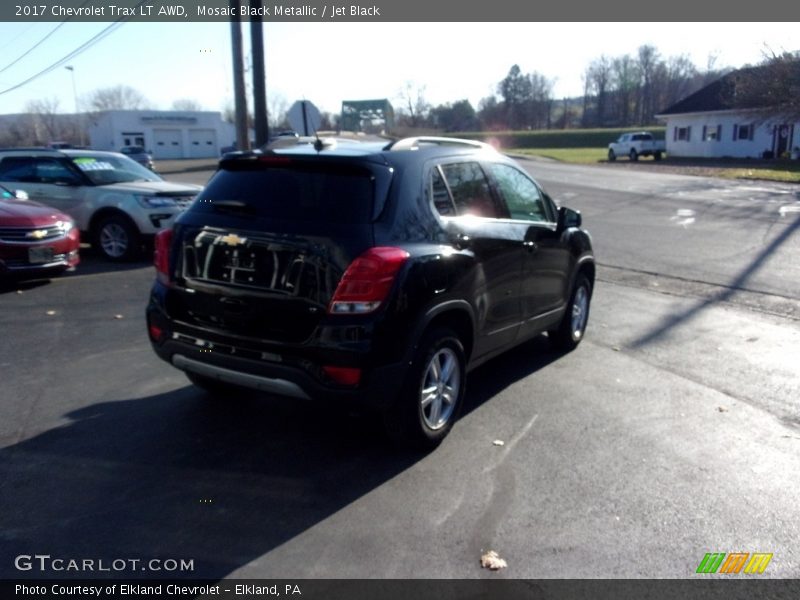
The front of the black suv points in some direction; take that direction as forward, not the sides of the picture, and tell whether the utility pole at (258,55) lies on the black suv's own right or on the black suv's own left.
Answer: on the black suv's own left

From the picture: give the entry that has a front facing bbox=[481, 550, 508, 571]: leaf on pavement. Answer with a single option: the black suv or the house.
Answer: the house

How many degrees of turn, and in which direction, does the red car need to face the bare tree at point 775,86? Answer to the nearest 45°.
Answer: approximately 90° to its left

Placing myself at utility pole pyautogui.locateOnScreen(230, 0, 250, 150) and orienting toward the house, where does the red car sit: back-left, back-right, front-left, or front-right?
back-right

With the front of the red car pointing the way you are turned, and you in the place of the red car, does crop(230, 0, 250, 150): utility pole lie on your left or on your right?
on your left

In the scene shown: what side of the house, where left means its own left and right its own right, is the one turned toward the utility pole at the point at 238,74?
front

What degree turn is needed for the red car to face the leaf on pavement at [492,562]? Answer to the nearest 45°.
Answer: approximately 45° to its right

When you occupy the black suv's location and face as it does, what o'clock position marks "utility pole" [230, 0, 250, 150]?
The utility pole is roughly at 10 o'clock from the black suv.

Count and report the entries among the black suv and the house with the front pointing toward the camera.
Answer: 1

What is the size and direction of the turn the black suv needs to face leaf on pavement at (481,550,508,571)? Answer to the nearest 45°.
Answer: approximately 90° to its right

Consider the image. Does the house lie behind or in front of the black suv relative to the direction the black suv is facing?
in front

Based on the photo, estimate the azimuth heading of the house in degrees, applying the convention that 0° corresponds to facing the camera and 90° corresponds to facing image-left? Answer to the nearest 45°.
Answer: approximately 0°
